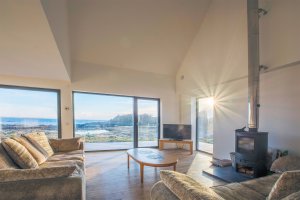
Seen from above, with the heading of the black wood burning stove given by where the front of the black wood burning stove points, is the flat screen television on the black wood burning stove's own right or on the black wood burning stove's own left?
on the black wood burning stove's own right

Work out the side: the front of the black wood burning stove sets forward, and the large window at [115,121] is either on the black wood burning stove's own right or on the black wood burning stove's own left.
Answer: on the black wood burning stove's own right

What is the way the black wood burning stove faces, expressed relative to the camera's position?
facing the viewer and to the left of the viewer

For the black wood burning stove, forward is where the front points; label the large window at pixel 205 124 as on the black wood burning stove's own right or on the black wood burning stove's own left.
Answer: on the black wood burning stove's own right
